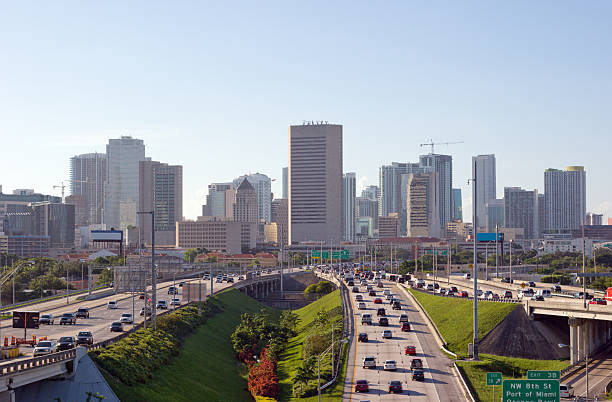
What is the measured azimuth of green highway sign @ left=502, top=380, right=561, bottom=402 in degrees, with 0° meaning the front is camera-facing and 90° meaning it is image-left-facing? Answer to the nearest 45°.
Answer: approximately 0°
